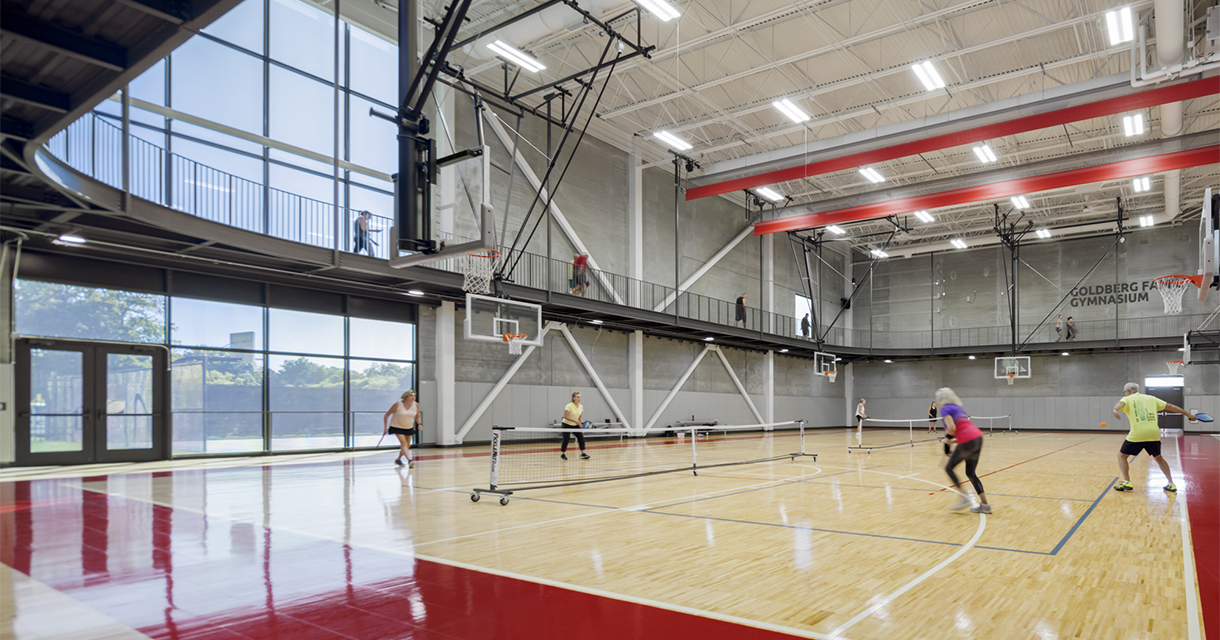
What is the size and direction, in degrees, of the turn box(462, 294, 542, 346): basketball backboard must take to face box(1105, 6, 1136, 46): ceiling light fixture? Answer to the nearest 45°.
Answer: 0° — it already faces it

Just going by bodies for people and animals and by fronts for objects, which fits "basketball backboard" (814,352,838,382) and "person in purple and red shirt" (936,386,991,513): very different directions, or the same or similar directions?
very different directions

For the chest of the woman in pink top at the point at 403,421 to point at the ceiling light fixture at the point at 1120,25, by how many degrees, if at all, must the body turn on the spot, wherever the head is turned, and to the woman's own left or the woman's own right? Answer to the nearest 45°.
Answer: approximately 45° to the woman's own left

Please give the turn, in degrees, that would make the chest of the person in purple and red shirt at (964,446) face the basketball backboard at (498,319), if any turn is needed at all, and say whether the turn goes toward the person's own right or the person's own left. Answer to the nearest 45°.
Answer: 0° — they already face it

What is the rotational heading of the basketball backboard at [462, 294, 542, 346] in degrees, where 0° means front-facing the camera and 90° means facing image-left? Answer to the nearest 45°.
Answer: approximately 315°

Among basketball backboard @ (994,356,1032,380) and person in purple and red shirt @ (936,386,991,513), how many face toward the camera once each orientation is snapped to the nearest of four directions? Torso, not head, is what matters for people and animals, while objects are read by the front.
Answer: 1

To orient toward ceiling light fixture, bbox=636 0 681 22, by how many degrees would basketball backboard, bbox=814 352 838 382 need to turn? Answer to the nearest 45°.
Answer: approximately 45° to its right

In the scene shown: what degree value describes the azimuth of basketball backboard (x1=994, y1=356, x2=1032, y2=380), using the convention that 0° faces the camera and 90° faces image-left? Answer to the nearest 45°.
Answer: approximately 0°

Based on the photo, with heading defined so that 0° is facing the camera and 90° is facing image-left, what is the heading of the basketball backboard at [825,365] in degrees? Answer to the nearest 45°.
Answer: approximately 315°

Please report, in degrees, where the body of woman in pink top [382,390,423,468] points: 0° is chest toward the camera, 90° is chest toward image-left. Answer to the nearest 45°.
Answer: approximately 315°

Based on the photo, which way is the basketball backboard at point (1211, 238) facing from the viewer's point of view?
to the viewer's left
